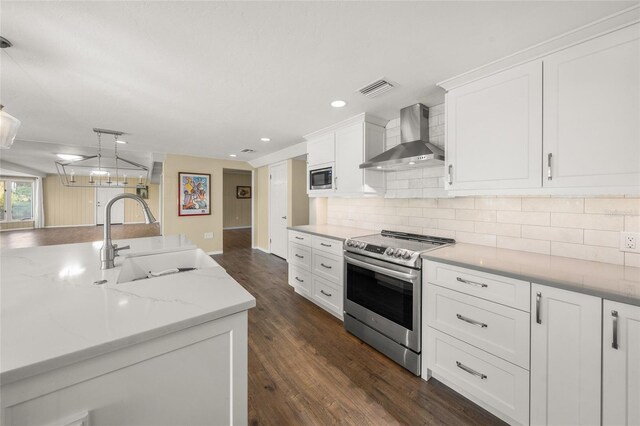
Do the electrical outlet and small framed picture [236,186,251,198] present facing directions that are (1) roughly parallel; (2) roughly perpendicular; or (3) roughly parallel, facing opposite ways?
roughly perpendicular

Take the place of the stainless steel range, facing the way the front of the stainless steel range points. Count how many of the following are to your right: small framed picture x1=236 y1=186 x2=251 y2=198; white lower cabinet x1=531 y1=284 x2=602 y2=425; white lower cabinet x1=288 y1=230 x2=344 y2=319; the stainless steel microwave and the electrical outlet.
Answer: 3

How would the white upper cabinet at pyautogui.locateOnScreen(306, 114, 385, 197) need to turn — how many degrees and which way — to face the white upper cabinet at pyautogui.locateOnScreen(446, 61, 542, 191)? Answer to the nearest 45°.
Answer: approximately 90° to its left

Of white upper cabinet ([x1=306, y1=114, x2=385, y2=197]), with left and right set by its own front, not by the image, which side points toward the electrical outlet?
left

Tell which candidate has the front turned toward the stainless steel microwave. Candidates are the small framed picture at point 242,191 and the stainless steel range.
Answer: the small framed picture

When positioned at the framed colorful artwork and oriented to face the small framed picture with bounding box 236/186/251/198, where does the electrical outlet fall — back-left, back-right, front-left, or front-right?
back-right

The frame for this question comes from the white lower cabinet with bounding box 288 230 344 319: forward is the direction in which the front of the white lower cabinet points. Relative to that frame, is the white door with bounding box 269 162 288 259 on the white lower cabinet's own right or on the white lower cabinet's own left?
on the white lower cabinet's own right

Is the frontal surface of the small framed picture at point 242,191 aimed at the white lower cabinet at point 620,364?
yes

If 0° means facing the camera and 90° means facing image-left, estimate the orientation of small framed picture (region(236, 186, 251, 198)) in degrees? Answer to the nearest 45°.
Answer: approximately 0°

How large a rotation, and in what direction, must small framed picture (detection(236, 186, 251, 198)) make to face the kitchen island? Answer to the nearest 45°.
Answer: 0° — it already faces it

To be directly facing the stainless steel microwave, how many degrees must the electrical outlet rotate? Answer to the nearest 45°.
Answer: approximately 90° to its right

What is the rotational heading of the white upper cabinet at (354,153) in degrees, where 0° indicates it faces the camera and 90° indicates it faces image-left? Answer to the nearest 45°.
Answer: approximately 45°
